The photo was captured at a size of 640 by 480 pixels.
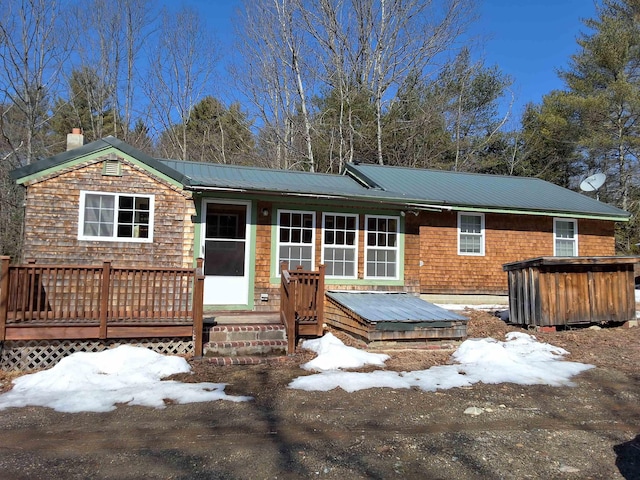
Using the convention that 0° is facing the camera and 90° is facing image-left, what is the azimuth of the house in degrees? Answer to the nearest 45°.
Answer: approximately 0°

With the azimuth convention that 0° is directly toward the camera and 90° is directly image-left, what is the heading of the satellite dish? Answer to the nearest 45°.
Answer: approximately 45°

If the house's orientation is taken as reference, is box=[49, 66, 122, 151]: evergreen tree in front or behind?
behind

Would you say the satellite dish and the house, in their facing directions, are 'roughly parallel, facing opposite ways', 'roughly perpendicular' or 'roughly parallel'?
roughly perpendicular

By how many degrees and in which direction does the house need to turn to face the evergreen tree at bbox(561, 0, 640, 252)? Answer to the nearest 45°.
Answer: approximately 135° to its left

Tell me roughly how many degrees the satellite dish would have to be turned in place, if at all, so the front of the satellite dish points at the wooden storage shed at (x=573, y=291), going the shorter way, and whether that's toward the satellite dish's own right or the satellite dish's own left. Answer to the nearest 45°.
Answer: approximately 45° to the satellite dish's own left

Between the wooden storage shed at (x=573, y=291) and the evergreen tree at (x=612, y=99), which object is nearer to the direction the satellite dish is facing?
the wooden storage shed

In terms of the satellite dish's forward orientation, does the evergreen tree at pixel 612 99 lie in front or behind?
behind
